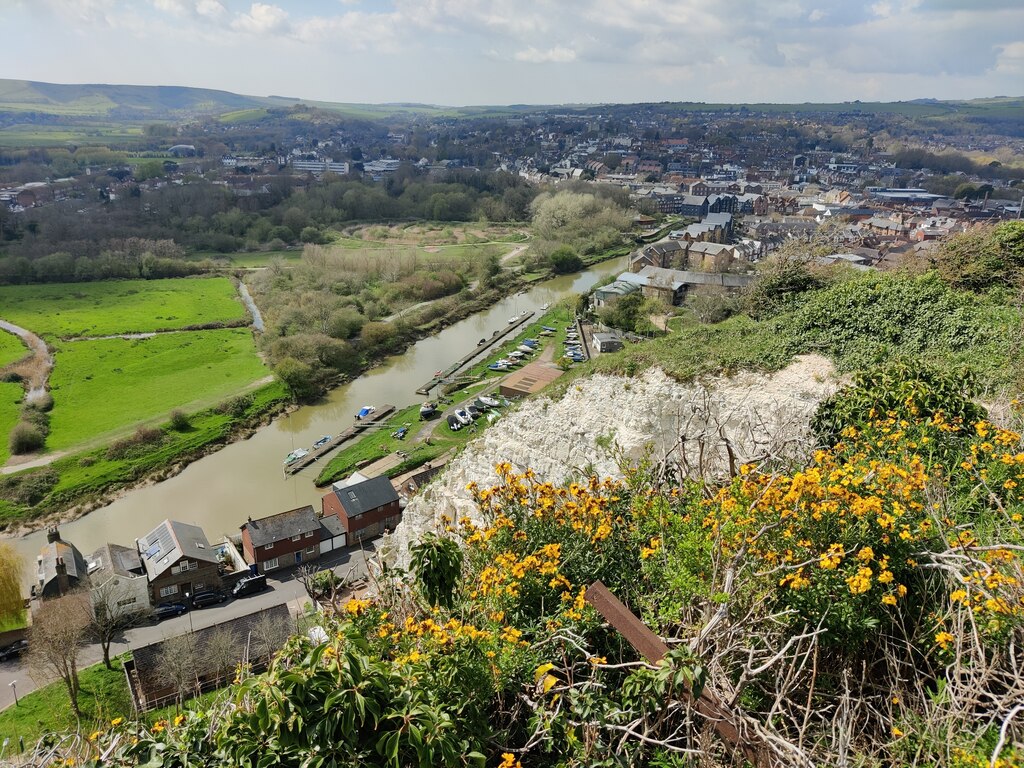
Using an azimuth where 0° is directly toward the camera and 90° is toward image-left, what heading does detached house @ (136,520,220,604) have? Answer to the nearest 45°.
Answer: approximately 0°

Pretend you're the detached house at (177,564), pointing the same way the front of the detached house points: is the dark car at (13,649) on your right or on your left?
on your right

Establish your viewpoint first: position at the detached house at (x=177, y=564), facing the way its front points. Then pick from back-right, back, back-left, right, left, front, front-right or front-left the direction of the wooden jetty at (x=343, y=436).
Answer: back-left

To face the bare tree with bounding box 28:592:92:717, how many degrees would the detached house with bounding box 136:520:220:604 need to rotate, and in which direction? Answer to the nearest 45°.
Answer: approximately 45° to its right

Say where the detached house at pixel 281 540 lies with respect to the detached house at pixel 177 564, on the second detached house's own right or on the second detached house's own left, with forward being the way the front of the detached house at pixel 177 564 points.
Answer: on the second detached house's own left

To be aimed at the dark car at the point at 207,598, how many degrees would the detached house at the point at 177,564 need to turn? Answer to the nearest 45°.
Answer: approximately 45° to its left

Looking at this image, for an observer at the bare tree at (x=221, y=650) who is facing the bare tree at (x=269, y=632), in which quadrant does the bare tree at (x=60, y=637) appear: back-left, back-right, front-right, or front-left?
back-left

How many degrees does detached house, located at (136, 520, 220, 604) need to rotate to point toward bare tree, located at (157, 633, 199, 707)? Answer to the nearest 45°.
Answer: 0° — it already faces it
